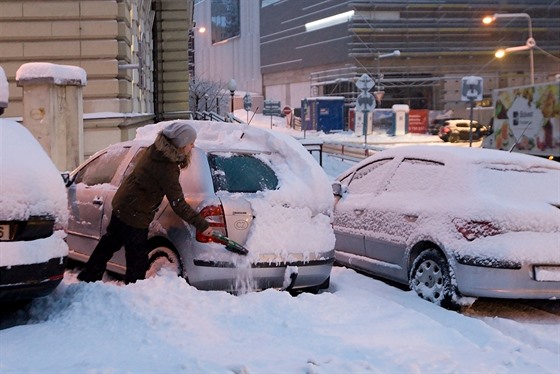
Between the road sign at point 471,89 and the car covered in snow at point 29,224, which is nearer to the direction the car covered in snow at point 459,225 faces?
the road sign

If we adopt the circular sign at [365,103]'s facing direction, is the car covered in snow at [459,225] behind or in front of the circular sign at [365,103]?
in front

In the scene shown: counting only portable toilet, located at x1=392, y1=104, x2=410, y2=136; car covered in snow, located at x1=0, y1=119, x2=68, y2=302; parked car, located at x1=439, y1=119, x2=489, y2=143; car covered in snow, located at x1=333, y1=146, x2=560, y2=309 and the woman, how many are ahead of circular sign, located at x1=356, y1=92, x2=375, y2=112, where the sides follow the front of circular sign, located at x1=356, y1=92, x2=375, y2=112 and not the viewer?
3

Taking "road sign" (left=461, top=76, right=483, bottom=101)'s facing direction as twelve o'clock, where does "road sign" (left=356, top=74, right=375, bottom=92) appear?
"road sign" (left=356, top=74, right=375, bottom=92) is roughly at 3 o'clock from "road sign" (left=461, top=76, right=483, bottom=101).

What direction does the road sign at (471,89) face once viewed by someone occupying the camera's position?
facing the viewer

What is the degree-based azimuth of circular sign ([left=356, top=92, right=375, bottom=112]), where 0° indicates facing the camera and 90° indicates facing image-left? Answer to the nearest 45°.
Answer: approximately 0°

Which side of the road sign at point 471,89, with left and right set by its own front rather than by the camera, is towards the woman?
front

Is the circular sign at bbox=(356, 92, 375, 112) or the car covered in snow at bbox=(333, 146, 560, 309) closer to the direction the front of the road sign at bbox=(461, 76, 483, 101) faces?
the car covered in snow

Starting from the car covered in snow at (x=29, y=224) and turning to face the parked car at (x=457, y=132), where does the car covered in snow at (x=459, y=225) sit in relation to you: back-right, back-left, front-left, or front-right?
front-right

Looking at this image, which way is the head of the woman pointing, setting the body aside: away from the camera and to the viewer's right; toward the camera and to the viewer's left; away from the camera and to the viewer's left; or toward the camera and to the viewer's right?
away from the camera and to the viewer's right

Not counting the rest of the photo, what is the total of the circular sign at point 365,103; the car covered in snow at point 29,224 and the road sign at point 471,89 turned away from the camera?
1

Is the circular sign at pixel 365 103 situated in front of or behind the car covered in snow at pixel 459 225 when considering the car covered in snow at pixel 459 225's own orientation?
in front

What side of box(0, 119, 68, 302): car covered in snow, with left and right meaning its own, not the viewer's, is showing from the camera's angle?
back
